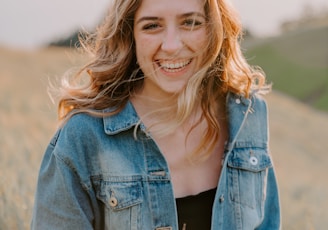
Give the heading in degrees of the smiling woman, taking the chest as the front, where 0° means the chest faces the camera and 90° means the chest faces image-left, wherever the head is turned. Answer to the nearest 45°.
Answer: approximately 0°

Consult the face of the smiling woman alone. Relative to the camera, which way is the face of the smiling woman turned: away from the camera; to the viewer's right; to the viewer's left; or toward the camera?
toward the camera
